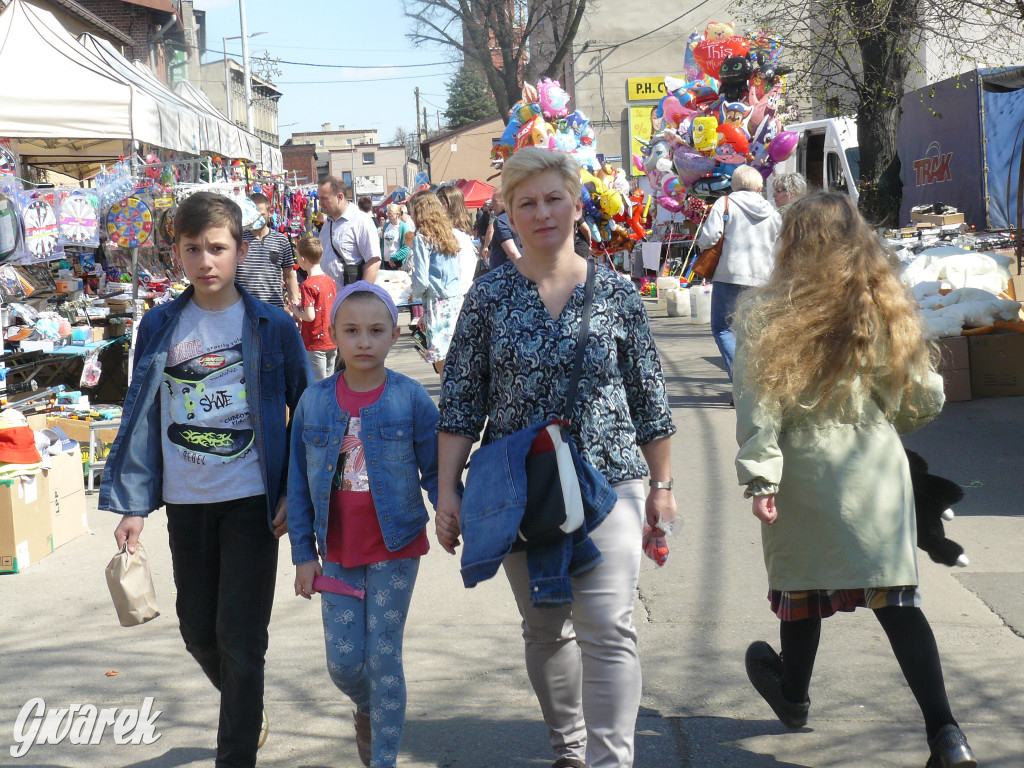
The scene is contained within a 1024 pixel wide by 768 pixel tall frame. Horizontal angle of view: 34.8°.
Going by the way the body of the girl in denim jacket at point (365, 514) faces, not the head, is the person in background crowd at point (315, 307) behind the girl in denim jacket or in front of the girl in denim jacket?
behind

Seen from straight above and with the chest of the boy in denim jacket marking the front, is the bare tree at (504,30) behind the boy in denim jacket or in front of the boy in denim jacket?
behind

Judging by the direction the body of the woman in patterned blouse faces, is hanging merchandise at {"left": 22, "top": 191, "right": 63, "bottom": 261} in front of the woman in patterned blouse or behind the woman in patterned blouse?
behind

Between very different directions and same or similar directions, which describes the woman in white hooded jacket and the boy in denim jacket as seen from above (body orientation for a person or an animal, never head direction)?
very different directions

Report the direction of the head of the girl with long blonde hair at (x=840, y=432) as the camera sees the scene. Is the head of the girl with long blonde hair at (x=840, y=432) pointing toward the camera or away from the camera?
away from the camera

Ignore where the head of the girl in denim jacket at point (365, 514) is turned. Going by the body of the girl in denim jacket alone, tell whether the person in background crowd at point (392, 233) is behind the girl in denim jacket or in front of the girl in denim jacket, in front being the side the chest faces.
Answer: behind

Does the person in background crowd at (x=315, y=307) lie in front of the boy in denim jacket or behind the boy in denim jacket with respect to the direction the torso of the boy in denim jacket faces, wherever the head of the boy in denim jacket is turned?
behind

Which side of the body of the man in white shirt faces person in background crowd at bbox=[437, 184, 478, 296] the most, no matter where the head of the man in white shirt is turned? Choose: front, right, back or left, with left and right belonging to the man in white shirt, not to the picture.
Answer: left
